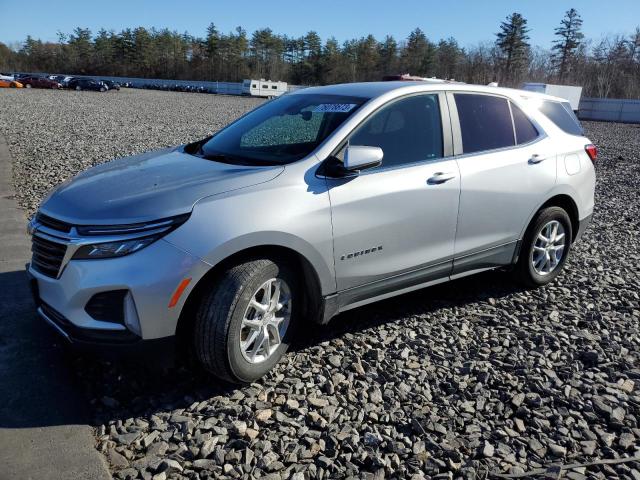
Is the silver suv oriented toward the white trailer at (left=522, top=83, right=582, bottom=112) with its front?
no
